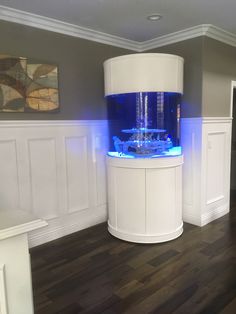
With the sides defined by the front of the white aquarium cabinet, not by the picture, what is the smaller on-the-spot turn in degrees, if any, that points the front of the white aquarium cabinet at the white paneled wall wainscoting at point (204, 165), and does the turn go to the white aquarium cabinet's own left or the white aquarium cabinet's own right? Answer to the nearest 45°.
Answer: approximately 135° to the white aquarium cabinet's own left

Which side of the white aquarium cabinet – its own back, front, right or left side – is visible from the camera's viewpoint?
front
